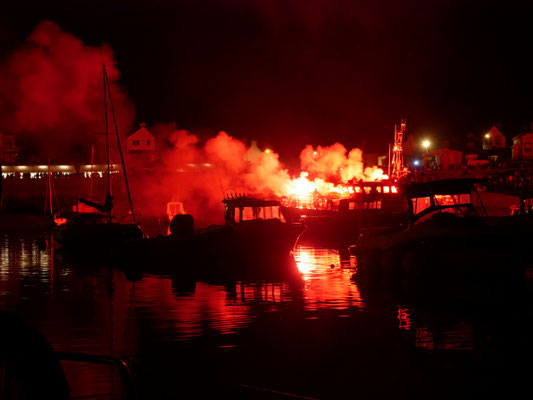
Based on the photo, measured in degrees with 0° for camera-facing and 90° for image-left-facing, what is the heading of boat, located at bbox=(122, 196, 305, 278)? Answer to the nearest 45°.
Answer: approximately 270°

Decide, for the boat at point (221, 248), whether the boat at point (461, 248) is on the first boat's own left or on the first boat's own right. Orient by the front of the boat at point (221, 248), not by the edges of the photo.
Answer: on the first boat's own right
